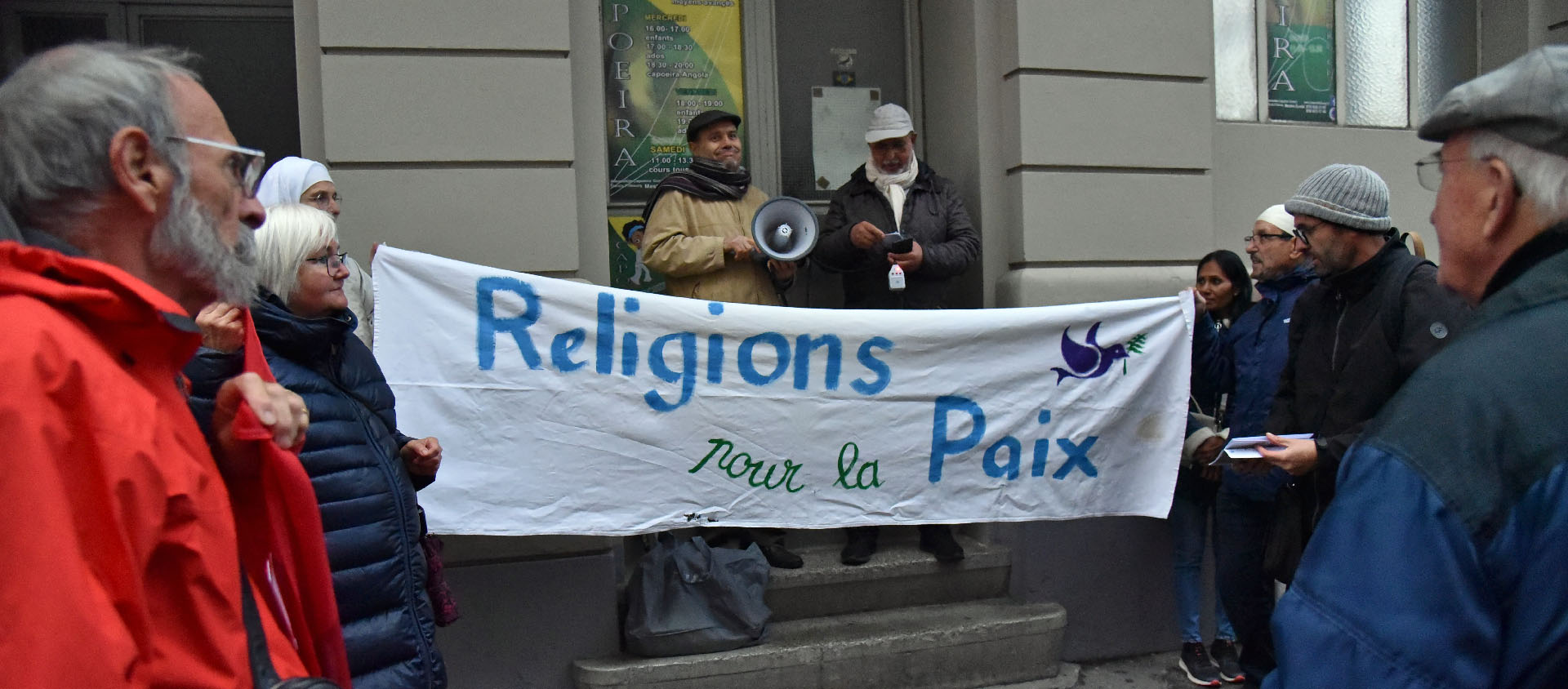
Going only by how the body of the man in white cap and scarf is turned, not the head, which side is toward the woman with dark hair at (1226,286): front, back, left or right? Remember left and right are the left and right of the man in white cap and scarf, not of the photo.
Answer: left

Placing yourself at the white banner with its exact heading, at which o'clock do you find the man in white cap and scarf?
The man in white cap and scarf is roughly at 7 o'clock from the white banner.

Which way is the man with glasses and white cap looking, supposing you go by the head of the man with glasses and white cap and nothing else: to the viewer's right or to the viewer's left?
to the viewer's left

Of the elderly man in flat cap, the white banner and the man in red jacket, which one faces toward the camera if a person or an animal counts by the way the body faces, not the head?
the white banner

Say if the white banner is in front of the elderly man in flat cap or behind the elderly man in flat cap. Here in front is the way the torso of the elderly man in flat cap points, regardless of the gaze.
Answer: in front

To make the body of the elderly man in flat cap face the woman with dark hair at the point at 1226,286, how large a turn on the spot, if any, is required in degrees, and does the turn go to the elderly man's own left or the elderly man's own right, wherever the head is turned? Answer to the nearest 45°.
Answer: approximately 45° to the elderly man's own right

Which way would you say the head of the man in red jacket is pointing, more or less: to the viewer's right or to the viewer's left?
to the viewer's right

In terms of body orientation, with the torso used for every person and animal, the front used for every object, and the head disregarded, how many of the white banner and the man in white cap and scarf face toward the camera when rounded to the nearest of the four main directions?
2

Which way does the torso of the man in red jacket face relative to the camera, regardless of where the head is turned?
to the viewer's right

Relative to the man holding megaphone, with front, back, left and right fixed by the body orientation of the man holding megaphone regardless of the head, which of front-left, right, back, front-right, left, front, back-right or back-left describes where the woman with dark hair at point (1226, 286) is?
front-left

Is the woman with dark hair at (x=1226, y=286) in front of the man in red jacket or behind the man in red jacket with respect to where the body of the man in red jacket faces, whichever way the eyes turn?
in front

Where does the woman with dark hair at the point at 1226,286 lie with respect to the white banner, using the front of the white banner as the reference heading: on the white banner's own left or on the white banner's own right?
on the white banner's own left

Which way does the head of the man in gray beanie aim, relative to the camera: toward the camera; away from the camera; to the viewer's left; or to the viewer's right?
to the viewer's left

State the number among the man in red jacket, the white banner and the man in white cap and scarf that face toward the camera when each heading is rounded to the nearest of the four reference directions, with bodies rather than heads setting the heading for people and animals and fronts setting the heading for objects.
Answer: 2
